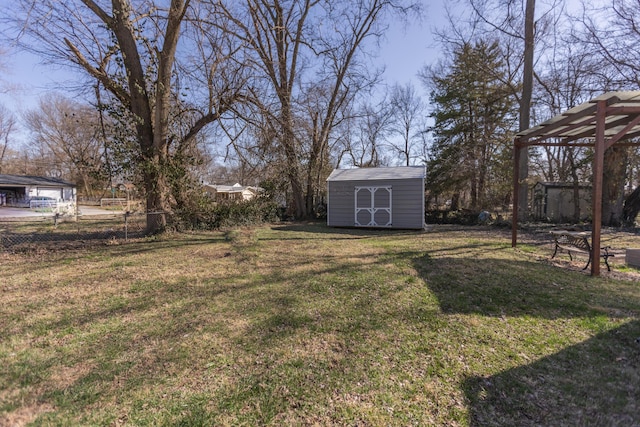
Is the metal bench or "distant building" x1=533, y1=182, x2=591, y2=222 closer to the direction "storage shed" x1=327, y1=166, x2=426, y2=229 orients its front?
the metal bench

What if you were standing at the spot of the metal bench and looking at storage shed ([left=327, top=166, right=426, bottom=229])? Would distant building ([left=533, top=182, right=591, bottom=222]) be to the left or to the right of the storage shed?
right

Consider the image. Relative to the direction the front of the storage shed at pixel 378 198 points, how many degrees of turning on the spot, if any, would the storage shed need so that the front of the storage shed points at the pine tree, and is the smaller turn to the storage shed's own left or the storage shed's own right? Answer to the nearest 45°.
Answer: approximately 135° to the storage shed's own left

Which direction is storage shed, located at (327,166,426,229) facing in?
toward the camera

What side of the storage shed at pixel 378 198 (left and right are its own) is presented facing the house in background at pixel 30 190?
right

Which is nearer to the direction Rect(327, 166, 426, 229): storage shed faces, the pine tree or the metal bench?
the metal bench

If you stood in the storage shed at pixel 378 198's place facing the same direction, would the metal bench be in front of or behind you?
in front

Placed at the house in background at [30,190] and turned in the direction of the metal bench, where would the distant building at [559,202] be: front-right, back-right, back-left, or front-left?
front-left

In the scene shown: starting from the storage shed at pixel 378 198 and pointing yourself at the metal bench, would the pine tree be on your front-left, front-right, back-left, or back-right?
back-left

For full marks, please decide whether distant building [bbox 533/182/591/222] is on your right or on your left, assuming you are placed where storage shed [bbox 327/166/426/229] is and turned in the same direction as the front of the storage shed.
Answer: on your left
